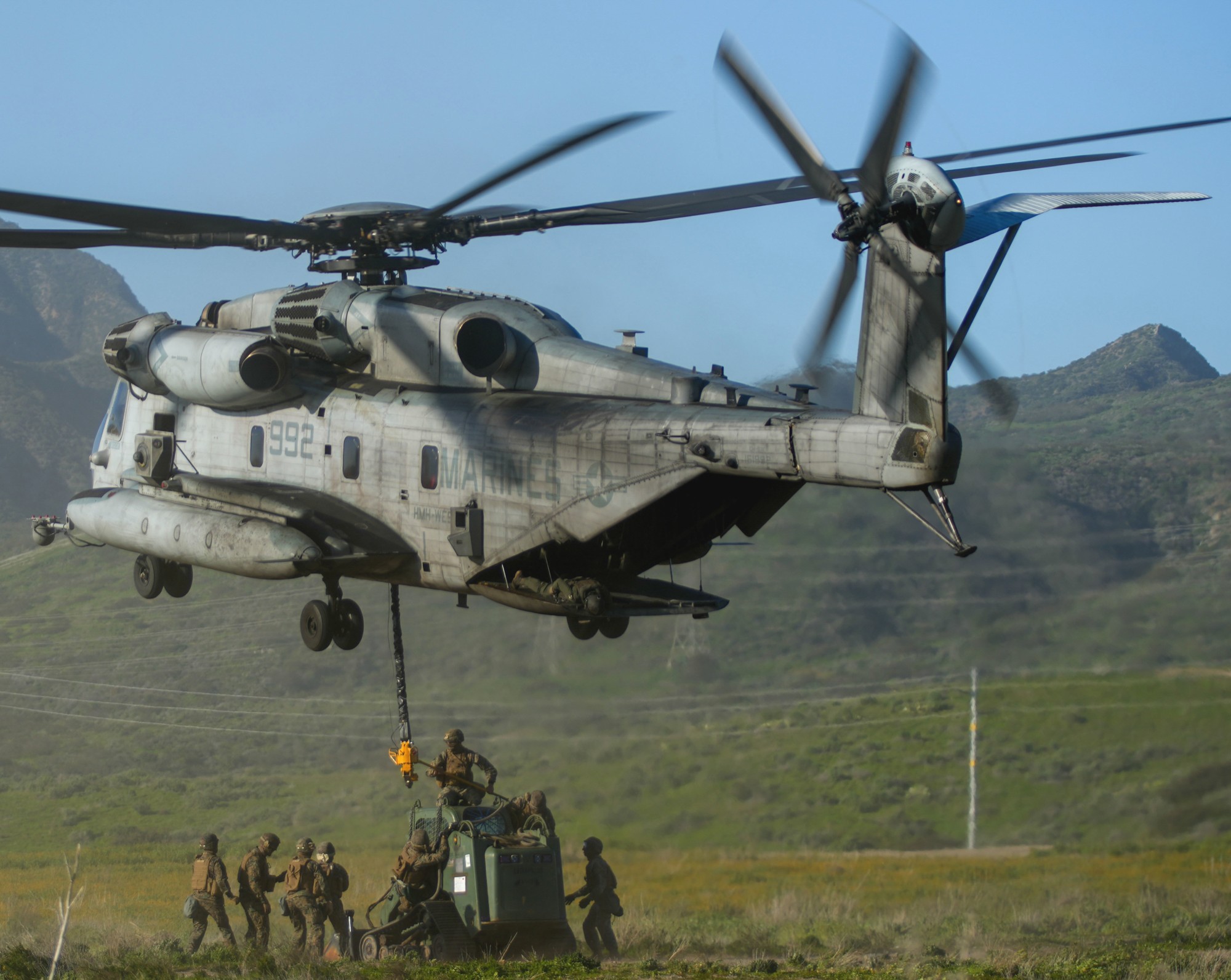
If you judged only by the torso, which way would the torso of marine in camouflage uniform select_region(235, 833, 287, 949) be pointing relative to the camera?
to the viewer's right

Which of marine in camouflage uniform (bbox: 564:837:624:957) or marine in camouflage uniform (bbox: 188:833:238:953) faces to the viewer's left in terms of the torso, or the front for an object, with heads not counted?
marine in camouflage uniform (bbox: 564:837:624:957)

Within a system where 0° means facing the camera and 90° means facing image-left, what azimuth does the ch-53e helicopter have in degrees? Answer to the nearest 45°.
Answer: approximately 135°

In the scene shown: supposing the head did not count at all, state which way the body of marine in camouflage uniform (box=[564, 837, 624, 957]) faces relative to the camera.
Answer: to the viewer's left

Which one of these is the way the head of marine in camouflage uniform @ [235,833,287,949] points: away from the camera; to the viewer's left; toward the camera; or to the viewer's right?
to the viewer's right

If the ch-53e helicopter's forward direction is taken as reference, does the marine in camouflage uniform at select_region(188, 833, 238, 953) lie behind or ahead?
ahead

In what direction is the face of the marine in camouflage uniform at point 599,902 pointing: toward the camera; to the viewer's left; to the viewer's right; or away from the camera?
to the viewer's left

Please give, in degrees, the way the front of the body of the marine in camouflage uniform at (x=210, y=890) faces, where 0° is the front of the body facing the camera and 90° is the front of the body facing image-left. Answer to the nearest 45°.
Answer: approximately 225°
